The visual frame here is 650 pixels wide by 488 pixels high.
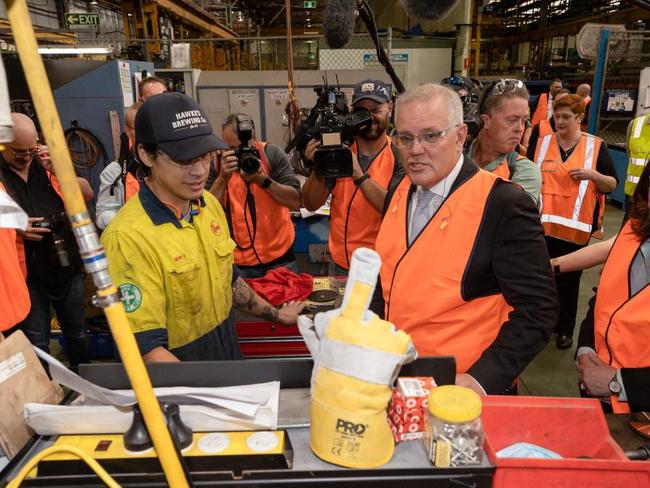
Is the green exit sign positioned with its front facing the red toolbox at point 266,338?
yes

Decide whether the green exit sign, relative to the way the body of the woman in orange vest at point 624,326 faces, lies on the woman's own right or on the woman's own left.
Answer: on the woman's own right

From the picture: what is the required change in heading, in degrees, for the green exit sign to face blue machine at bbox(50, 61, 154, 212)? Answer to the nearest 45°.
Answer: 0° — it already faces it

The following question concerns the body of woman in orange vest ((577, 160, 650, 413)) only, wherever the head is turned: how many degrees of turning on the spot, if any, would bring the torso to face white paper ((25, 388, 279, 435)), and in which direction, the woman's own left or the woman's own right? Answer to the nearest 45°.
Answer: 0° — they already face it

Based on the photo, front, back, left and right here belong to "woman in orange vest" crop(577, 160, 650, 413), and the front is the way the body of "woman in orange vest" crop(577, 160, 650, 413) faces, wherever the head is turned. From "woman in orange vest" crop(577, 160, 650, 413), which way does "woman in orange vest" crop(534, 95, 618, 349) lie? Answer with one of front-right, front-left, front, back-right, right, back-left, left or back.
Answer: back-right

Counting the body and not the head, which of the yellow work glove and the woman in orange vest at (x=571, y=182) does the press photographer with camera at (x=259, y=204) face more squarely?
the yellow work glove

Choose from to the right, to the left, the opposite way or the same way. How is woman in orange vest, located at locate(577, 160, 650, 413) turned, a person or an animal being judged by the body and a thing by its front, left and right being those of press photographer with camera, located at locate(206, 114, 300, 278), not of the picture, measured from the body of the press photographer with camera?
to the right

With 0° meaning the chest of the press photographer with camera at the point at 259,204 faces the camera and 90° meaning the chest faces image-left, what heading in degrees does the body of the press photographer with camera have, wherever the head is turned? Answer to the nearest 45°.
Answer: approximately 0°

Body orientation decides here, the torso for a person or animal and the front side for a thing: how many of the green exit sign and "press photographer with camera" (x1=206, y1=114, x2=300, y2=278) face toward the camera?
2

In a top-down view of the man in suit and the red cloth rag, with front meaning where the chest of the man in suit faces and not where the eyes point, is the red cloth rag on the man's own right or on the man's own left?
on the man's own right

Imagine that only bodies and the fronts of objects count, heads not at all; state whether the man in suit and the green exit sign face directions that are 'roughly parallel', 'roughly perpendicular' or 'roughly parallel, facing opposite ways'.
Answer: roughly perpendicular
